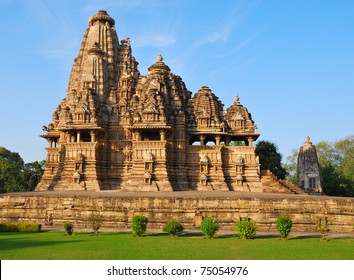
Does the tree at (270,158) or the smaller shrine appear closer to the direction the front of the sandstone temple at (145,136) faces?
the smaller shrine

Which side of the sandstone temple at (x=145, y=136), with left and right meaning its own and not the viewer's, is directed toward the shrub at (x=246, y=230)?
right

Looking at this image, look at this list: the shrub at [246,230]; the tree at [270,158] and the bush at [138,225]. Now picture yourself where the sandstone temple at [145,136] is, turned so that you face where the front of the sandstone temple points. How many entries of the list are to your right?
2

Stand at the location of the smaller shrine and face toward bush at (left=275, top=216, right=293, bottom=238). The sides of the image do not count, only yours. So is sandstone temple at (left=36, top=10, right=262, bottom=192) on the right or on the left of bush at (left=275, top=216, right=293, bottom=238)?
right

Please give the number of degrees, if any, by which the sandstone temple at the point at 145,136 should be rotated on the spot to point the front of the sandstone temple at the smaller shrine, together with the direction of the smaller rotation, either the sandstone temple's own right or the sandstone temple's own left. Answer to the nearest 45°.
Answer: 0° — it already faces it

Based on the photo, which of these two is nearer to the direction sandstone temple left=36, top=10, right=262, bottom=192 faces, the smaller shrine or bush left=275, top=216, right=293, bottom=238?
the smaller shrine

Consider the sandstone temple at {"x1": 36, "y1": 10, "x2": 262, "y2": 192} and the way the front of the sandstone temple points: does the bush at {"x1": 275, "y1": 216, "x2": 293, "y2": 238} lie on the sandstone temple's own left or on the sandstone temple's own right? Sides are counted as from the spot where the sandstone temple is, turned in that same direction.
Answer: on the sandstone temple's own right

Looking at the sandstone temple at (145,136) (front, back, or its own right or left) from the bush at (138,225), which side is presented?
right

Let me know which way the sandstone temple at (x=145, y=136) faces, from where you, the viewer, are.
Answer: facing to the right of the viewer

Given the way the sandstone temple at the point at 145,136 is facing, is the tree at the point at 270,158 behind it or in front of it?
in front
